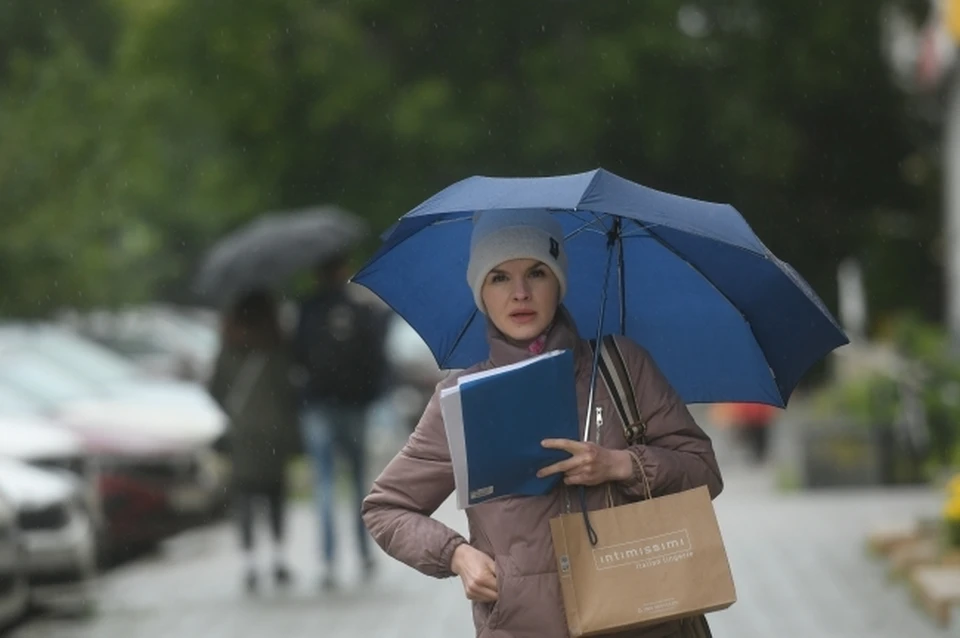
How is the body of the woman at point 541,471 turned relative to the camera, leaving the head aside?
toward the camera

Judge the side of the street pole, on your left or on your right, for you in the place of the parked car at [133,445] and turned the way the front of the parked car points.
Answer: on your left

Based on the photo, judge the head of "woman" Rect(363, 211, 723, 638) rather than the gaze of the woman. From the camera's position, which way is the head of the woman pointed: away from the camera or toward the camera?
toward the camera

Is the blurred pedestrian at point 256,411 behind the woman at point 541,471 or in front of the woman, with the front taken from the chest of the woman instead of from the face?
behind

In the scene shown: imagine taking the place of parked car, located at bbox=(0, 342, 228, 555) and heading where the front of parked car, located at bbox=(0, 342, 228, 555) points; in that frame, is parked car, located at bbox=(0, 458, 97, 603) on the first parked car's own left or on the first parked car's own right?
on the first parked car's own right

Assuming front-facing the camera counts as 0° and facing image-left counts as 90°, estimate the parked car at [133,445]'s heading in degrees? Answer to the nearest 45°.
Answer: approximately 315°

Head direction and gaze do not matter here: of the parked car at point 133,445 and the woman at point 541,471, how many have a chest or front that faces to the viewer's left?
0

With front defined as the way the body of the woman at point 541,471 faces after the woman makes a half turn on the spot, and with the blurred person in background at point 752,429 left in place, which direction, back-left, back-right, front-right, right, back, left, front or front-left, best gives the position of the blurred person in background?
front
